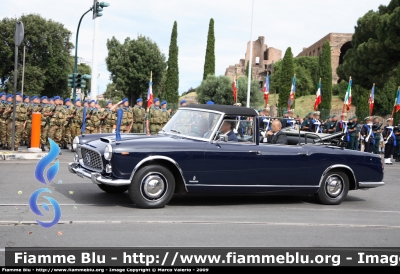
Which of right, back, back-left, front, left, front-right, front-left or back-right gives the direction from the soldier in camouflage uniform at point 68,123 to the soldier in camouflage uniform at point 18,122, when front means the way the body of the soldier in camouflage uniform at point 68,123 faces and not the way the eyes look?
right

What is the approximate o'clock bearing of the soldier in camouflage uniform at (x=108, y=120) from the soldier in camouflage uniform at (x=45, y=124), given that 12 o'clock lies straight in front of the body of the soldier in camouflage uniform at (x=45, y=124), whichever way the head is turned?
the soldier in camouflage uniform at (x=108, y=120) is roughly at 10 o'clock from the soldier in camouflage uniform at (x=45, y=124).

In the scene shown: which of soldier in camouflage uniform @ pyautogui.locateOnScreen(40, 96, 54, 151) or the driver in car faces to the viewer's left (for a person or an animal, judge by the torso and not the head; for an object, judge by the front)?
the driver in car

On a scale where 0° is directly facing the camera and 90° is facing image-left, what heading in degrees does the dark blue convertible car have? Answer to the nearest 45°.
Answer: approximately 45°

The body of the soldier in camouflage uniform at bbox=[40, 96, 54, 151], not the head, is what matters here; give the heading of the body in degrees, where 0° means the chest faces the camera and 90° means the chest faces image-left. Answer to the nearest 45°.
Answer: approximately 315°

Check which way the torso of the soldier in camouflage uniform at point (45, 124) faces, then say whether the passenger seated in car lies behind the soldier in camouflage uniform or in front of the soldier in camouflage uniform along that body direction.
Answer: in front

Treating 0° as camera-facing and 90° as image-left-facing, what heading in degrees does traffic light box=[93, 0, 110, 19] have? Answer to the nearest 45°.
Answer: approximately 270°

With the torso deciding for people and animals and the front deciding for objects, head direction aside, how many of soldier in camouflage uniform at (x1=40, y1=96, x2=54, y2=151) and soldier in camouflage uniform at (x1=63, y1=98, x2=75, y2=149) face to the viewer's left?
0

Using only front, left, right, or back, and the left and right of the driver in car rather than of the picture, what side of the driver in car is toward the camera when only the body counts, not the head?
left

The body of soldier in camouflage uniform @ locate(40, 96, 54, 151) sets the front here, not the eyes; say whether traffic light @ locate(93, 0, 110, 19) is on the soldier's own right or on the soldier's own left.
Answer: on the soldier's own left

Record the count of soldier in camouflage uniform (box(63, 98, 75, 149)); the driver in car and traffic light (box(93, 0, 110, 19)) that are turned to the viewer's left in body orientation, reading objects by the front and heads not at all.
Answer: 1

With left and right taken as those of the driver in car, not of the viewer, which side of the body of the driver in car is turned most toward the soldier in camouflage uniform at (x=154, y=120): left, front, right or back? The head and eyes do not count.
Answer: right

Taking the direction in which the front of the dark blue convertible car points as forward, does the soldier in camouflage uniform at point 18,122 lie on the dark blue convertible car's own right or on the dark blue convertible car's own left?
on the dark blue convertible car's own right

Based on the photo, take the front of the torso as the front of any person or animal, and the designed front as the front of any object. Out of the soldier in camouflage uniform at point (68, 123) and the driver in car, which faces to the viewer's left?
the driver in car

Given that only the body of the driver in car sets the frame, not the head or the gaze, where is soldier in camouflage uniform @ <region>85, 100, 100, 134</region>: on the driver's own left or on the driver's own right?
on the driver's own right
